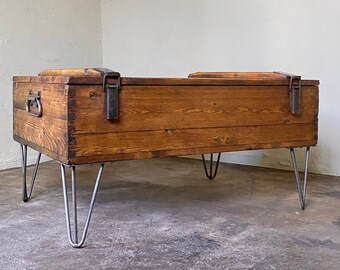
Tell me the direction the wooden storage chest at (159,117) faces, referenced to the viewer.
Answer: facing the viewer and to the right of the viewer
